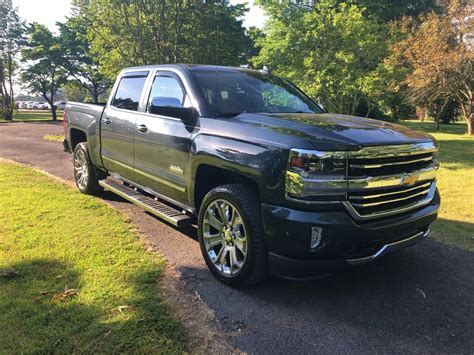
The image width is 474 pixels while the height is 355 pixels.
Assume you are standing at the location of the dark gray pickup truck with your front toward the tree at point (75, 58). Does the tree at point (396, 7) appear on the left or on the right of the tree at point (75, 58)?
right

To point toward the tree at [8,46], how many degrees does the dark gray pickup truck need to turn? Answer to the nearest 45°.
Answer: approximately 180°

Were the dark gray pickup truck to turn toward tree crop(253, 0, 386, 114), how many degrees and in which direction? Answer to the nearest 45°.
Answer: approximately 135° to its left

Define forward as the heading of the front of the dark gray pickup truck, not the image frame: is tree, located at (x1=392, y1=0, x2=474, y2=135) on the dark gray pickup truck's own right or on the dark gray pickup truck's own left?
on the dark gray pickup truck's own left

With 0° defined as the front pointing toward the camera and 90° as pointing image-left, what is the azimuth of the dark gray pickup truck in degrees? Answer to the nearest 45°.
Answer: approximately 315°

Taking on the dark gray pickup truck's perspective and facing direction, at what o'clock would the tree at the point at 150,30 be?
The tree is roughly at 7 o'clock from the dark gray pickup truck.

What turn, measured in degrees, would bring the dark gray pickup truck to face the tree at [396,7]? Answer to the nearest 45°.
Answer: approximately 135° to its left

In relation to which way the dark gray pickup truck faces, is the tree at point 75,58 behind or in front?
behind
